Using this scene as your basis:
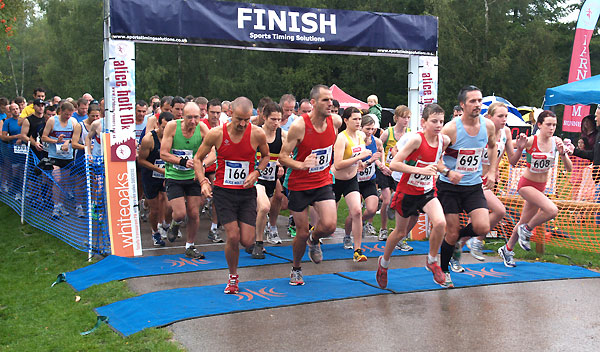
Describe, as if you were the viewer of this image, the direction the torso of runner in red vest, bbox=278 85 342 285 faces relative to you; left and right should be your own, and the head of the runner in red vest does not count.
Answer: facing the viewer and to the right of the viewer

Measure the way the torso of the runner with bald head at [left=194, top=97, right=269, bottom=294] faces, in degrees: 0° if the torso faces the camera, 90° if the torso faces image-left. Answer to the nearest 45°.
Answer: approximately 0°

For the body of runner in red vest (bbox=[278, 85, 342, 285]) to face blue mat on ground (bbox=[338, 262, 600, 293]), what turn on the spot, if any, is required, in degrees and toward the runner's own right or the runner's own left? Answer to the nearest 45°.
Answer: approximately 45° to the runner's own left

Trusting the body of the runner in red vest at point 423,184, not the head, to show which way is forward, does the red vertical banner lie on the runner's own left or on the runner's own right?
on the runner's own left

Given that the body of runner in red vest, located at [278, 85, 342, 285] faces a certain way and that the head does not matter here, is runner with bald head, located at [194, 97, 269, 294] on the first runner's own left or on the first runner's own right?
on the first runner's own right

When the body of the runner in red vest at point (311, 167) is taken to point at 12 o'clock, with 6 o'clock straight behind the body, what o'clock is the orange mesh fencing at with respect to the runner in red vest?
The orange mesh fencing is roughly at 9 o'clock from the runner in red vest.

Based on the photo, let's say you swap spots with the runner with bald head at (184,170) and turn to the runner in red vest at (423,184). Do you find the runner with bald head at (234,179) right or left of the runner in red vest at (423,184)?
right

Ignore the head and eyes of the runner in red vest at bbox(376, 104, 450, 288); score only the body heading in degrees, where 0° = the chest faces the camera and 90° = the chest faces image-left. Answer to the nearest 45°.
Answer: approximately 315°
